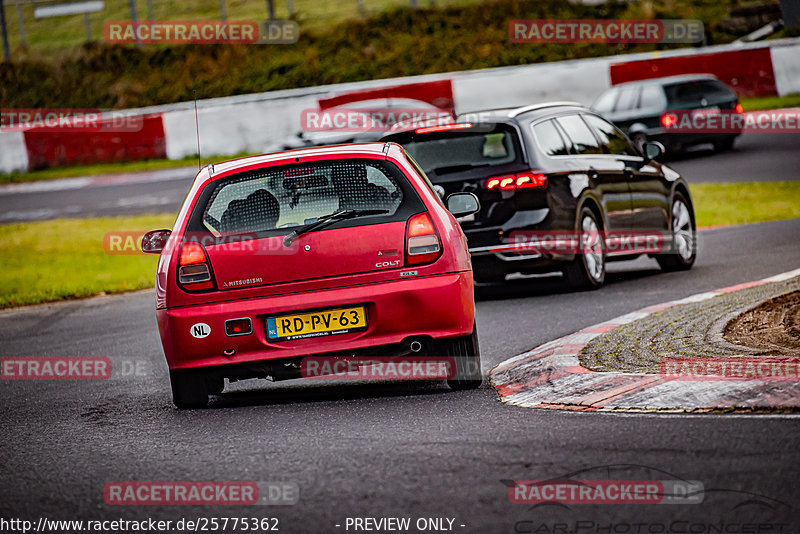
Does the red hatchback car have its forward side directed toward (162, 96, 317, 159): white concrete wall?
yes

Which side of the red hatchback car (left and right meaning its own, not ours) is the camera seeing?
back

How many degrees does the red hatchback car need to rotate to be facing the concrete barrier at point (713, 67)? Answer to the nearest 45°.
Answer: approximately 45° to its right
